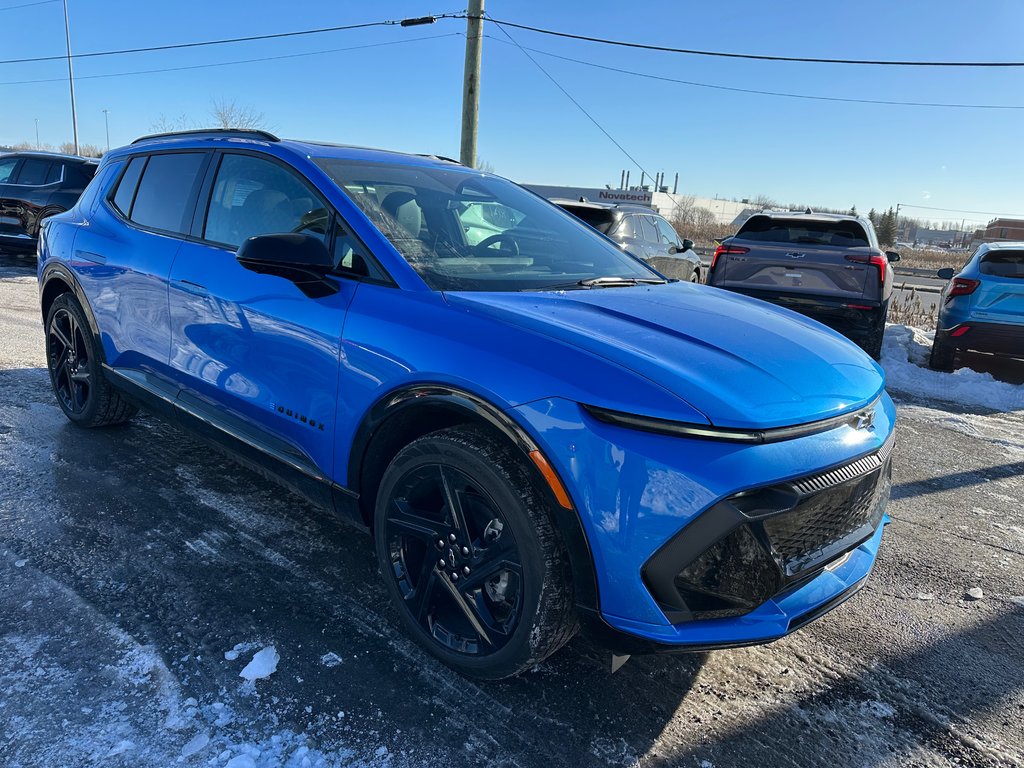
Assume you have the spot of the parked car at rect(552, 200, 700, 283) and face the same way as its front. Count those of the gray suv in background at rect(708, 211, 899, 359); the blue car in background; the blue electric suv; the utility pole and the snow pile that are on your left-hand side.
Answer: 1

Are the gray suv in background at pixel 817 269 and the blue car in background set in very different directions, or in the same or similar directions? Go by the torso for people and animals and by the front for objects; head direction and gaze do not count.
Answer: same or similar directions

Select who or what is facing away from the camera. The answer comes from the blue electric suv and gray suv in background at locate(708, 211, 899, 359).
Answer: the gray suv in background

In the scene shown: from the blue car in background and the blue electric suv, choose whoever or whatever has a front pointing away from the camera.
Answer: the blue car in background

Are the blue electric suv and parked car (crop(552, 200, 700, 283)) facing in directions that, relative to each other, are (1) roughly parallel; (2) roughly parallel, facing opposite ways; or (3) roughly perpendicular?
roughly perpendicular

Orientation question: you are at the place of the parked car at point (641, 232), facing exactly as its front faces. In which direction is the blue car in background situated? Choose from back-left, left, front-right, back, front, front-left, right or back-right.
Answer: right

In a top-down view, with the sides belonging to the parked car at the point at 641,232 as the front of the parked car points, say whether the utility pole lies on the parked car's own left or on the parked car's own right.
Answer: on the parked car's own left

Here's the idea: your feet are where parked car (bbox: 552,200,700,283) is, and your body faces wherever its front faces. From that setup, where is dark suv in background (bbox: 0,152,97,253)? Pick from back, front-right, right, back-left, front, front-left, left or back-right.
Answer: back-left

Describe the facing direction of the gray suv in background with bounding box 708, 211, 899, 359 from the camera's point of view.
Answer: facing away from the viewer

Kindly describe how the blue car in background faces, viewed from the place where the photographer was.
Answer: facing away from the viewer

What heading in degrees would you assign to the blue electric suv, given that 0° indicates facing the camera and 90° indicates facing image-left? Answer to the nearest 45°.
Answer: approximately 315°

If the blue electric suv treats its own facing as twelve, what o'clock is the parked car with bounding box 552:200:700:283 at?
The parked car is roughly at 8 o'clock from the blue electric suv.

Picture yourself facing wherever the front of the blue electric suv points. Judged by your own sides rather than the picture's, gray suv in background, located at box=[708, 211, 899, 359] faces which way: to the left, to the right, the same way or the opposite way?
to the left

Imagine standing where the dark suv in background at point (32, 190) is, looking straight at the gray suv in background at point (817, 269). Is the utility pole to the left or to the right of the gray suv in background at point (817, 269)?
left
